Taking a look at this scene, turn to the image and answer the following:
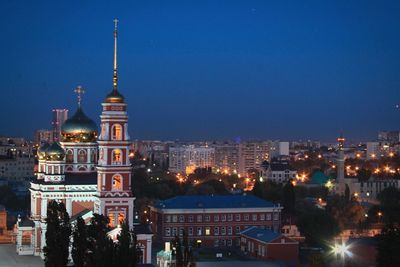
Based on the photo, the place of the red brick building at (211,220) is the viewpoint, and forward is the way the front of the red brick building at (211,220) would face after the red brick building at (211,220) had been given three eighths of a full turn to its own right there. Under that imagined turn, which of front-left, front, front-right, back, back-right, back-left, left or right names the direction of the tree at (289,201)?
right

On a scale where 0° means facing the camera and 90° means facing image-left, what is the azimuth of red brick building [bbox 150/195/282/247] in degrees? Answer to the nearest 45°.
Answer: approximately 0°

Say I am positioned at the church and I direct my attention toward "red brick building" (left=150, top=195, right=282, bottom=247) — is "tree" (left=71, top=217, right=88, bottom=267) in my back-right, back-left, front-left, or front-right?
back-right

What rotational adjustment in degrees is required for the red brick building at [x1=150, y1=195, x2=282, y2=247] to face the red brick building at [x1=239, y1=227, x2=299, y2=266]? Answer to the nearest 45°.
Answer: approximately 45° to its left

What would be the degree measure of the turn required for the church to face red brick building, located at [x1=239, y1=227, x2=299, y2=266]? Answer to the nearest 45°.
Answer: approximately 45° to its left

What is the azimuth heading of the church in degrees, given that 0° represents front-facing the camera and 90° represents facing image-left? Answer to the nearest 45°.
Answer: approximately 315°
